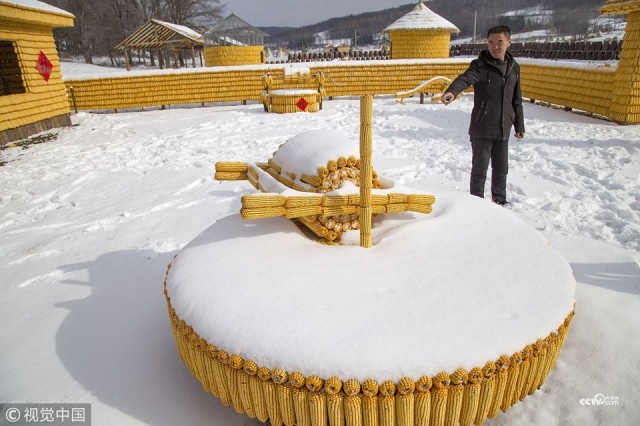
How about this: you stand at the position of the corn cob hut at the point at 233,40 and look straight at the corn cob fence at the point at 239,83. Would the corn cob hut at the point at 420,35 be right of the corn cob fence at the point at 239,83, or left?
left

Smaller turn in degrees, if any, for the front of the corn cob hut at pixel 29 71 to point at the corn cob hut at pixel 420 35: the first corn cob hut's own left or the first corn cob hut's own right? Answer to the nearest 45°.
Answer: approximately 45° to the first corn cob hut's own left

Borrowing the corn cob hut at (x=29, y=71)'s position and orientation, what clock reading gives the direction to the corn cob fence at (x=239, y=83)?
The corn cob fence is roughly at 10 o'clock from the corn cob hut.

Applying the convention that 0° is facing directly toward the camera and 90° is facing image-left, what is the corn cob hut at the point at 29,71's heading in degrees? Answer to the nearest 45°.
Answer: approximately 315°

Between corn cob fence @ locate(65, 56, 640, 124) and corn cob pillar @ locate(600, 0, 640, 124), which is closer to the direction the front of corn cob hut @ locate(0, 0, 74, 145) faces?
the corn cob pillar

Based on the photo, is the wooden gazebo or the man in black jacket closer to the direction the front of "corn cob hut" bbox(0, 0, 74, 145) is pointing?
the man in black jacket

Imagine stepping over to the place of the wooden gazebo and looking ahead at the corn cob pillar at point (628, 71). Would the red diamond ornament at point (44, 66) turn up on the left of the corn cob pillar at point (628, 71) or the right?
right

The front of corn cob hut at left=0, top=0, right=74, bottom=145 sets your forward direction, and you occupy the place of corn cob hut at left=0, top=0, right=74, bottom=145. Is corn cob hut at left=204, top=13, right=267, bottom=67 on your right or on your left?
on your left

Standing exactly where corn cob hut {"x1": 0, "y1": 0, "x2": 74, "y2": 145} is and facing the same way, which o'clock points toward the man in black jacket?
The man in black jacket is roughly at 1 o'clock from the corn cob hut.

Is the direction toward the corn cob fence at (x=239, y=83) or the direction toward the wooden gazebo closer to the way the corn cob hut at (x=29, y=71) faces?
the corn cob fence
